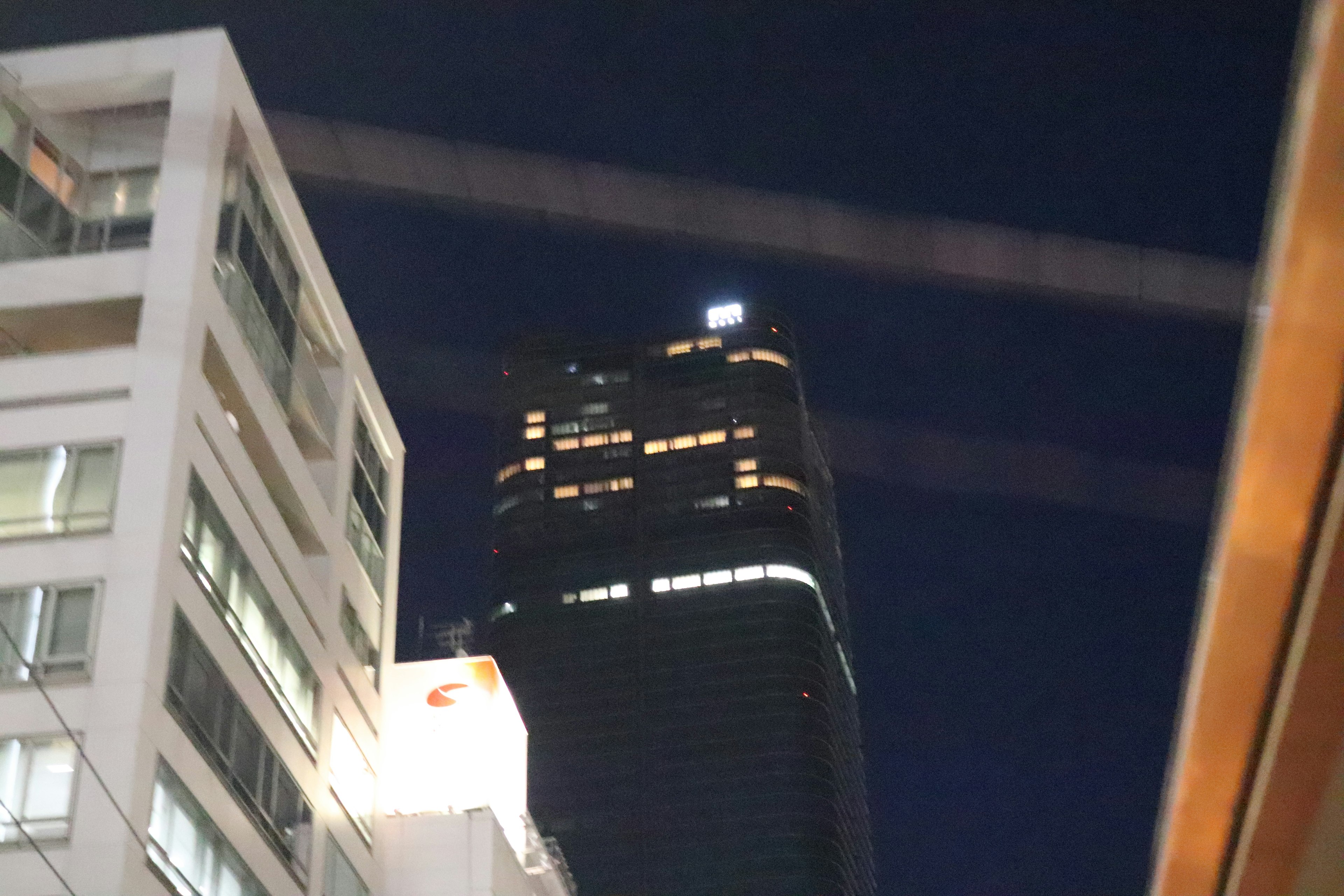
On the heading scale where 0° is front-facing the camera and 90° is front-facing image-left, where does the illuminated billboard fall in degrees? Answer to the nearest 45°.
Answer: approximately 0°

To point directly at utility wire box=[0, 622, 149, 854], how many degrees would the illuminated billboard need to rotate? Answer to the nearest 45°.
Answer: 0° — it already faces it

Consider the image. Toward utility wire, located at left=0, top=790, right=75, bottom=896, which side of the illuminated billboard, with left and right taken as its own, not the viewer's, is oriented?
front
